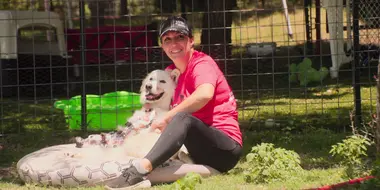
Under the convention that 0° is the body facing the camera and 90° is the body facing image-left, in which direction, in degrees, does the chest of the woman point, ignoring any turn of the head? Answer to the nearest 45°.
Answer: approximately 90°

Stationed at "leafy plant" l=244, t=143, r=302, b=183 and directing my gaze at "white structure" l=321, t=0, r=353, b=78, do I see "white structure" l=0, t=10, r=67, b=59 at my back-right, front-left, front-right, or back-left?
front-left

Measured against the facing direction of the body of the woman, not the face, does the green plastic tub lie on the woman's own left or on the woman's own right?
on the woman's own right

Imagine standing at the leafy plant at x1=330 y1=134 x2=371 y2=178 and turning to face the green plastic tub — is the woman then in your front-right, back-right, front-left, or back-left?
front-left
